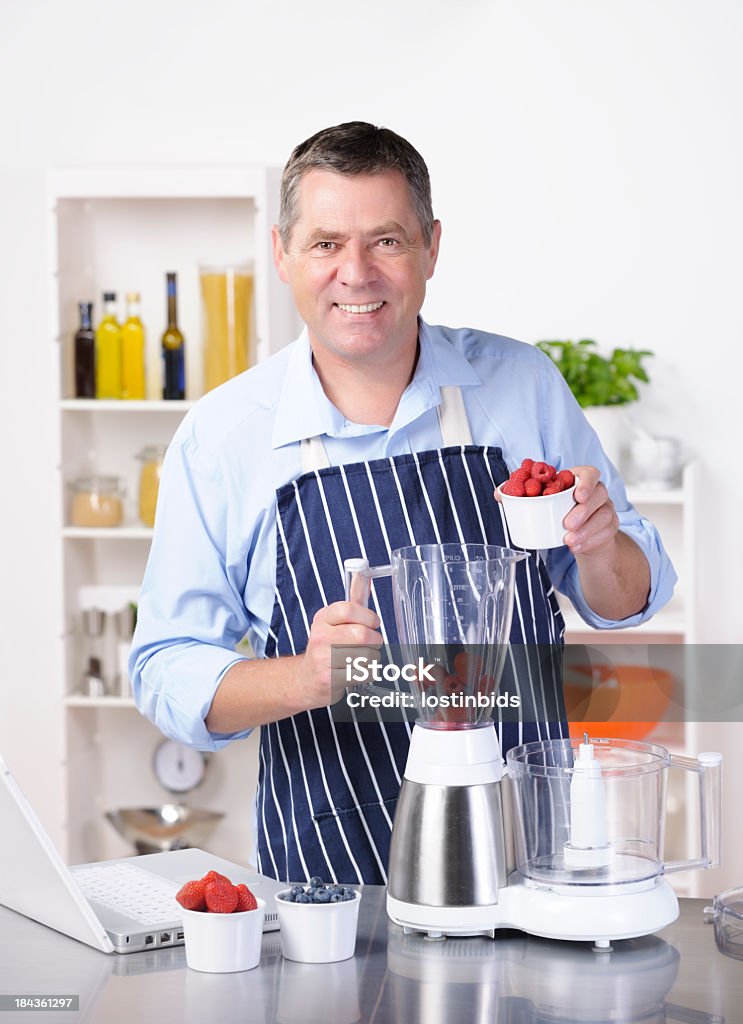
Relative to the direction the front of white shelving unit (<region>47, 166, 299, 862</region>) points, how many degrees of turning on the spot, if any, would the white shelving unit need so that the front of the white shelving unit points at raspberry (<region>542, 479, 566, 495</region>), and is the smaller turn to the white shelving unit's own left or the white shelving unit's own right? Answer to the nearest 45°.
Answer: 0° — it already faces it

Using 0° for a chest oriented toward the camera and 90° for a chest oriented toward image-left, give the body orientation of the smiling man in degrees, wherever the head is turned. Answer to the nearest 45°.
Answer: approximately 0°

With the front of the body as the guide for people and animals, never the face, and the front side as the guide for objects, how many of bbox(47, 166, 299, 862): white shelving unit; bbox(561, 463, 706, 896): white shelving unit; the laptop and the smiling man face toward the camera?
3

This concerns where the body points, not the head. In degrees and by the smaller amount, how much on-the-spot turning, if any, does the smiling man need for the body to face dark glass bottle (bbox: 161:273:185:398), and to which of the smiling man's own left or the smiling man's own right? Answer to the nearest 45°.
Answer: approximately 180°
